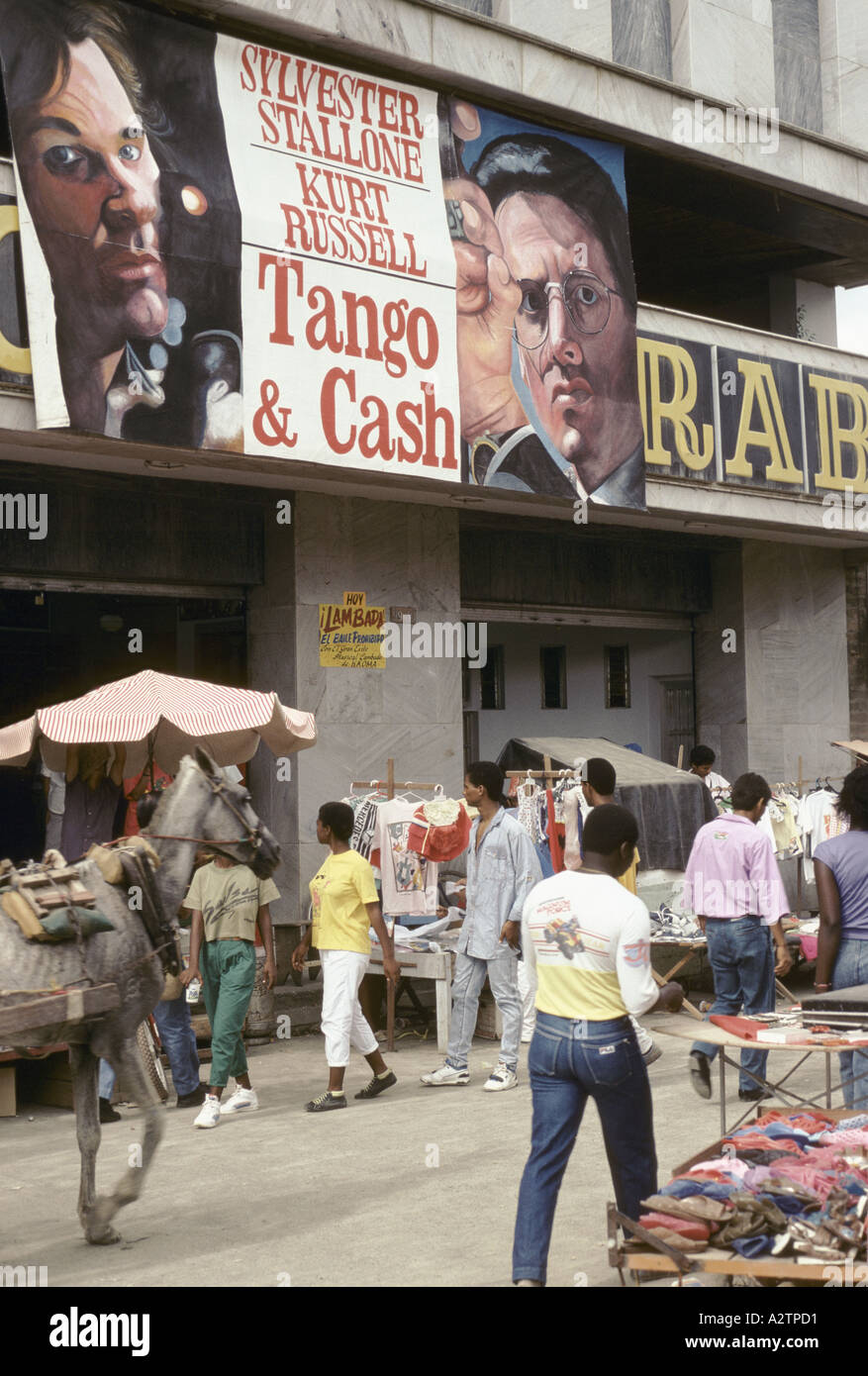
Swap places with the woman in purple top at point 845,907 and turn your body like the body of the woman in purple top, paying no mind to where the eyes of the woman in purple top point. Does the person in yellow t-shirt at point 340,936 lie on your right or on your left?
on your left

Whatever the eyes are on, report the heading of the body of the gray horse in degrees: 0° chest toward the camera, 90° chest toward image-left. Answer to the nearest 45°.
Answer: approximately 270°

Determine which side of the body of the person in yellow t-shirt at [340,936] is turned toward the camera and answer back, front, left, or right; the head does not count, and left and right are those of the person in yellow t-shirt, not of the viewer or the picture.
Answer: left

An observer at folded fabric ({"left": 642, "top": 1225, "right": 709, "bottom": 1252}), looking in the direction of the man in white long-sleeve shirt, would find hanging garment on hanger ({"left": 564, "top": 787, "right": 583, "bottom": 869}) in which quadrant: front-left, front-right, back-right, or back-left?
front-right

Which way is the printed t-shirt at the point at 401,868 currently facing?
toward the camera

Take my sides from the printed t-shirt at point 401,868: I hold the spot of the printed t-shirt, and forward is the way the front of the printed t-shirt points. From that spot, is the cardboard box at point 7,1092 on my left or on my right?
on my right

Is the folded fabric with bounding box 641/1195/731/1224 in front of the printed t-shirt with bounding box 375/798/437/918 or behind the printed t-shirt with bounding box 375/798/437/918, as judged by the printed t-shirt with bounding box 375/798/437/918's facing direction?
in front

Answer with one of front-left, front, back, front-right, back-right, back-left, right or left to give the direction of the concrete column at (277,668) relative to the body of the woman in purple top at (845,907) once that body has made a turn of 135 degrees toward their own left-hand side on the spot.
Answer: right

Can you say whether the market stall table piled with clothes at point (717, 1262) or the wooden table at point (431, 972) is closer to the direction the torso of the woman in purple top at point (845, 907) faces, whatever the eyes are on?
the wooden table

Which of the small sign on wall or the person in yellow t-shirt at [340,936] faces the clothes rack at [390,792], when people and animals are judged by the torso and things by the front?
the small sign on wall

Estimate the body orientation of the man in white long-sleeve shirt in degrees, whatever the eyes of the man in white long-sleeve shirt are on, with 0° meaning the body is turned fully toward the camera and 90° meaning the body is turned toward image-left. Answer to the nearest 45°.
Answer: approximately 225°
